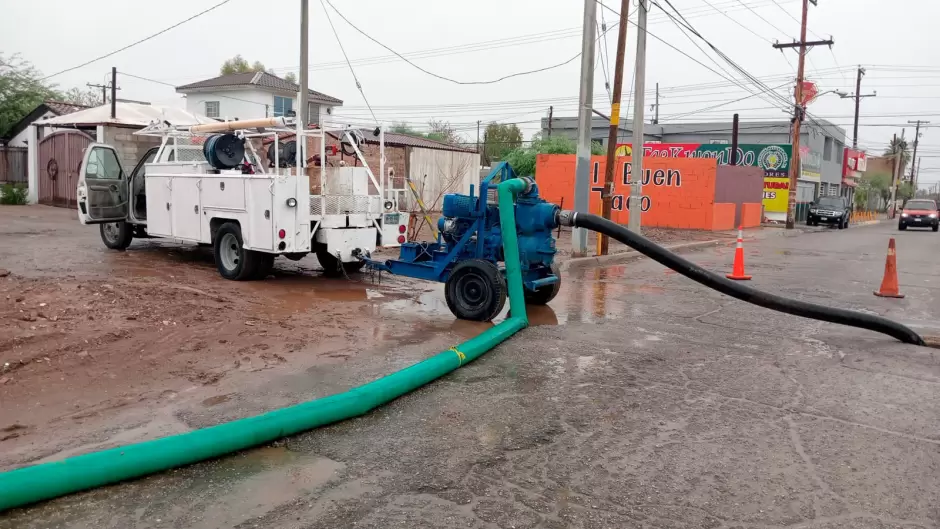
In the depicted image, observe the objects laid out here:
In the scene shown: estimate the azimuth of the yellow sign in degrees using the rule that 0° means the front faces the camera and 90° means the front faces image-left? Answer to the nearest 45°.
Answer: approximately 0°

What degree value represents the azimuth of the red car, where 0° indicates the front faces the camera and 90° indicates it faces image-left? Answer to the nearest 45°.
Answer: approximately 0°

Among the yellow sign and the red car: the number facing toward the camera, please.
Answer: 2

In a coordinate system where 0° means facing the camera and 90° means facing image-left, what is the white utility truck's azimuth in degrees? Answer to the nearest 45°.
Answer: approximately 135°

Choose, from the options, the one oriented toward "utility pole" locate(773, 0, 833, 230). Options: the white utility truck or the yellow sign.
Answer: the yellow sign

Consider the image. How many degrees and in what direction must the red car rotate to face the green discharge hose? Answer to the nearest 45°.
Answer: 0° — it already faces it

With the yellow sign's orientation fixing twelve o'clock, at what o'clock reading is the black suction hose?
The black suction hose is roughly at 12 o'clock from the yellow sign.

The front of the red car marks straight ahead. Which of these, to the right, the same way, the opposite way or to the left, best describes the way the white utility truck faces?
to the right

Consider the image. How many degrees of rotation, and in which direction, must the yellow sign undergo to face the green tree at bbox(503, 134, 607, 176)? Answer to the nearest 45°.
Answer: approximately 90° to its right

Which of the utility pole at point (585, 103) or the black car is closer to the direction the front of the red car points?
the utility pole

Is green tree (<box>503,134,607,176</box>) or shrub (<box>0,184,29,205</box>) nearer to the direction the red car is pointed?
the shrub

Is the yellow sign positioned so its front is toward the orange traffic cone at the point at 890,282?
yes

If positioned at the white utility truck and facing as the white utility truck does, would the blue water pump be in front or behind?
behind
